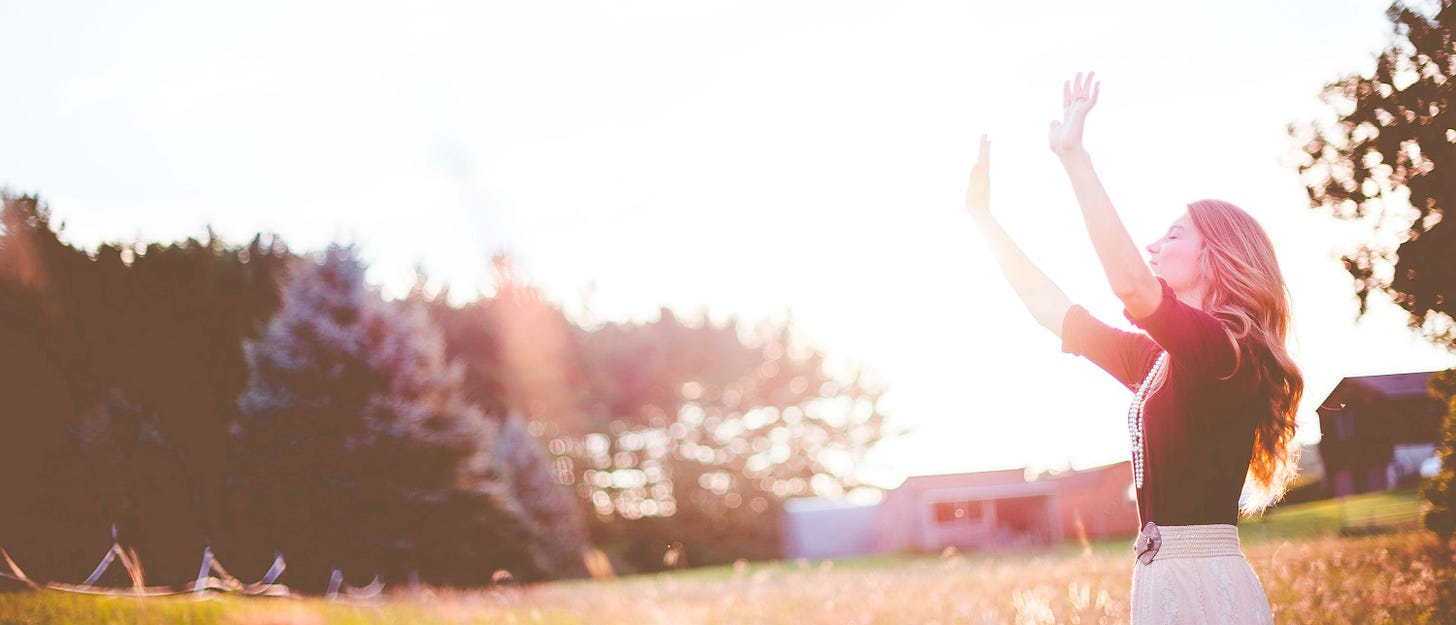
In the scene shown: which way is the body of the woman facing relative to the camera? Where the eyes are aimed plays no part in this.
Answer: to the viewer's left

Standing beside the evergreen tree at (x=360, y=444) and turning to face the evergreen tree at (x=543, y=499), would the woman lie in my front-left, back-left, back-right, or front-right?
back-right

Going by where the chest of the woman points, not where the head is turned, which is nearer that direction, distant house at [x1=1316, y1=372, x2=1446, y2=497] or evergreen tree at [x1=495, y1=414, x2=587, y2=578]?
the evergreen tree
